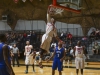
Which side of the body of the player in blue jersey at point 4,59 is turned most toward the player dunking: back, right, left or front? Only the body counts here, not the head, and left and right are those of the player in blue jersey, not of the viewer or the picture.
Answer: front

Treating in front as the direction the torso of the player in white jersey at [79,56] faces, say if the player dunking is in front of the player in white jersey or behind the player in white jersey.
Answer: in front

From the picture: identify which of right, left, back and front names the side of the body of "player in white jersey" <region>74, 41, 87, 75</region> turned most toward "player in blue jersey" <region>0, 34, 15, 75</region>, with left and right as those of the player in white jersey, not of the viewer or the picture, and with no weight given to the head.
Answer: front

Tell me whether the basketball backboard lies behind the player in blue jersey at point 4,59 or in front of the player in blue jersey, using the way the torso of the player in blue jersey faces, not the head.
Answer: in front

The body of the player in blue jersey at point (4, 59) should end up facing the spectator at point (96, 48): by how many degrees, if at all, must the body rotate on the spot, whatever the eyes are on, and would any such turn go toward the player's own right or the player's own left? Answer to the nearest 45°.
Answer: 0° — they already face them

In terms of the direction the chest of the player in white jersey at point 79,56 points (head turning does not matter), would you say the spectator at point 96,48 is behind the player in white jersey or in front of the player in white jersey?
behind

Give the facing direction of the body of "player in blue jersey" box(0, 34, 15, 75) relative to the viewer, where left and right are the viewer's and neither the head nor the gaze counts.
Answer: facing away from the viewer and to the right of the viewer

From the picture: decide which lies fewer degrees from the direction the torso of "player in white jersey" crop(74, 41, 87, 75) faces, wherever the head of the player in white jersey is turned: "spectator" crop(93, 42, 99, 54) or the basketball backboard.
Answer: the basketball backboard

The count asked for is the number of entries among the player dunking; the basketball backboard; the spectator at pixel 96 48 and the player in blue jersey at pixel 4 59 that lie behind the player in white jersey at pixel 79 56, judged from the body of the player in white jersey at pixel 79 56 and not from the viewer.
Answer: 1

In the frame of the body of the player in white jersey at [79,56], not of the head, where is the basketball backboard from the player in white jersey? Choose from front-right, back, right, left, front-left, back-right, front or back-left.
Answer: front
